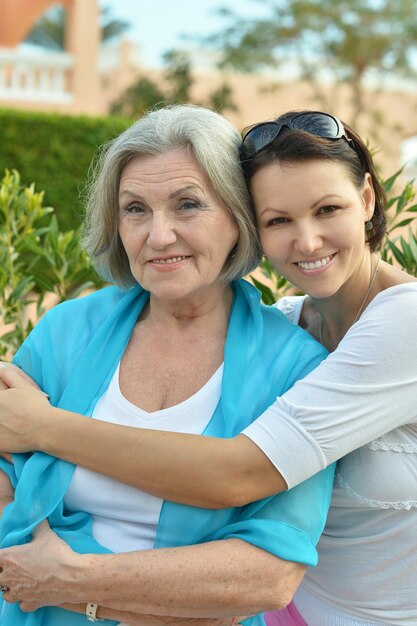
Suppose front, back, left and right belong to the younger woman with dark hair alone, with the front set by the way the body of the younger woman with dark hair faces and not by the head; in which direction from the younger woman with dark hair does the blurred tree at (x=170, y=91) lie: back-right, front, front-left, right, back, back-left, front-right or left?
back-right

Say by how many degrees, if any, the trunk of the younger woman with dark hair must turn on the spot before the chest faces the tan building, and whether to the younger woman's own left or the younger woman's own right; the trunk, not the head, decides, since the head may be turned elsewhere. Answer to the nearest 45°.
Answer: approximately 135° to the younger woman's own right

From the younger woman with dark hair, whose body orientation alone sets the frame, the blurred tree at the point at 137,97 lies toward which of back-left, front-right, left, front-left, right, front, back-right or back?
back-right

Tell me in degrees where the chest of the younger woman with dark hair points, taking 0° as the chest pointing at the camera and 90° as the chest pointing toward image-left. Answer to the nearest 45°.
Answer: approximately 45°

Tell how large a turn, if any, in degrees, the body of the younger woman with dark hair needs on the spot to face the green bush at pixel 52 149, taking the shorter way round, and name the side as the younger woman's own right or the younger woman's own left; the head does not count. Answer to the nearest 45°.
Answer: approximately 135° to the younger woman's own right

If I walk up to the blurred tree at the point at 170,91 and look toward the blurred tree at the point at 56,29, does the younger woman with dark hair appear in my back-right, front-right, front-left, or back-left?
back-left

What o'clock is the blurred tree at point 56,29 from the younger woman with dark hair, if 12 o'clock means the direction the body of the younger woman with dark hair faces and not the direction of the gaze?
The blurred tree is roughly at 4 o'clock from the younger woman with dark hair.
